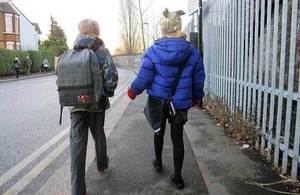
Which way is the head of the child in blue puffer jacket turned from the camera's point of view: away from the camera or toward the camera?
away from the camera

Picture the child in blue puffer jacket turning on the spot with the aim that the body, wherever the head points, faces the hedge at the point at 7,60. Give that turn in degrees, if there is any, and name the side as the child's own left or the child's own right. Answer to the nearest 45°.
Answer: approximately 45° to the child's own left

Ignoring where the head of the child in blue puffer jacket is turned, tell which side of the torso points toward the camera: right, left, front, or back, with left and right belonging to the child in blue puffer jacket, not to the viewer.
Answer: back

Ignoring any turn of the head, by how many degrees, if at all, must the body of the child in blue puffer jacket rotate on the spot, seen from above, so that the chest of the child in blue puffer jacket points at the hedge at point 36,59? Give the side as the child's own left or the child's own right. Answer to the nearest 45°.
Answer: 0° — they already face it
